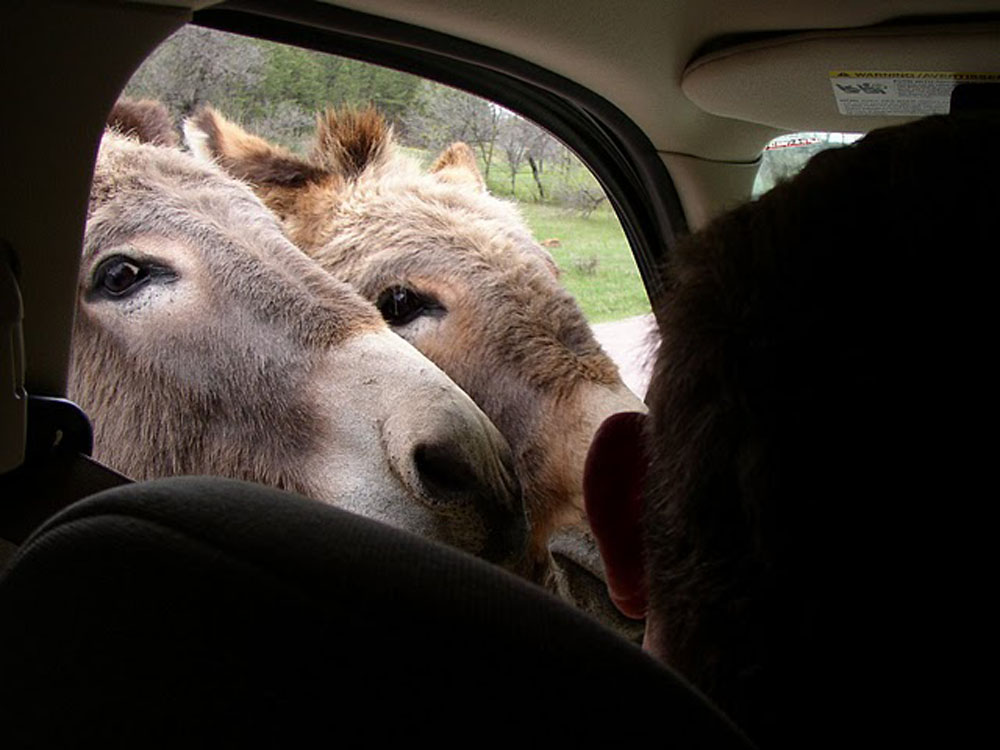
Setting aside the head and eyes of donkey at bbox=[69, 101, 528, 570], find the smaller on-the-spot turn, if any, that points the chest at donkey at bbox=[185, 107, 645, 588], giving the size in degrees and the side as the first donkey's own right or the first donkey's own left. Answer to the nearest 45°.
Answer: approximately 90° to the first donkey's own left

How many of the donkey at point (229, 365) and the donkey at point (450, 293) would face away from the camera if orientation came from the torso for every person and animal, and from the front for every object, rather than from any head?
0

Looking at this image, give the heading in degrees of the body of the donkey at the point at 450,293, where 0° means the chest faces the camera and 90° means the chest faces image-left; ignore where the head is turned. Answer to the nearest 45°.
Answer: approximately 315°

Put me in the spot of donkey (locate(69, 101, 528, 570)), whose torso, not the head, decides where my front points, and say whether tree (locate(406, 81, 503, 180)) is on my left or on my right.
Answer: on my left

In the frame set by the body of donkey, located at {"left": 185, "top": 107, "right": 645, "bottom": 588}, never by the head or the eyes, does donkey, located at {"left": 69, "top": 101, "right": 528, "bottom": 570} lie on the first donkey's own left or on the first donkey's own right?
on the first donkey's own right
